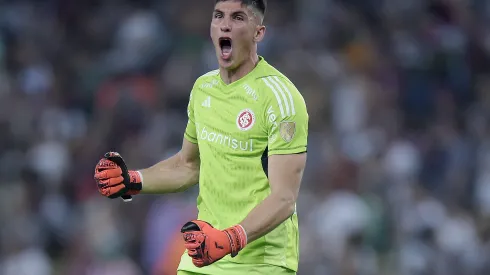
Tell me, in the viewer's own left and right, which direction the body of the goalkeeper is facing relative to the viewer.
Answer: facing the viewer and to the left of the viewer
